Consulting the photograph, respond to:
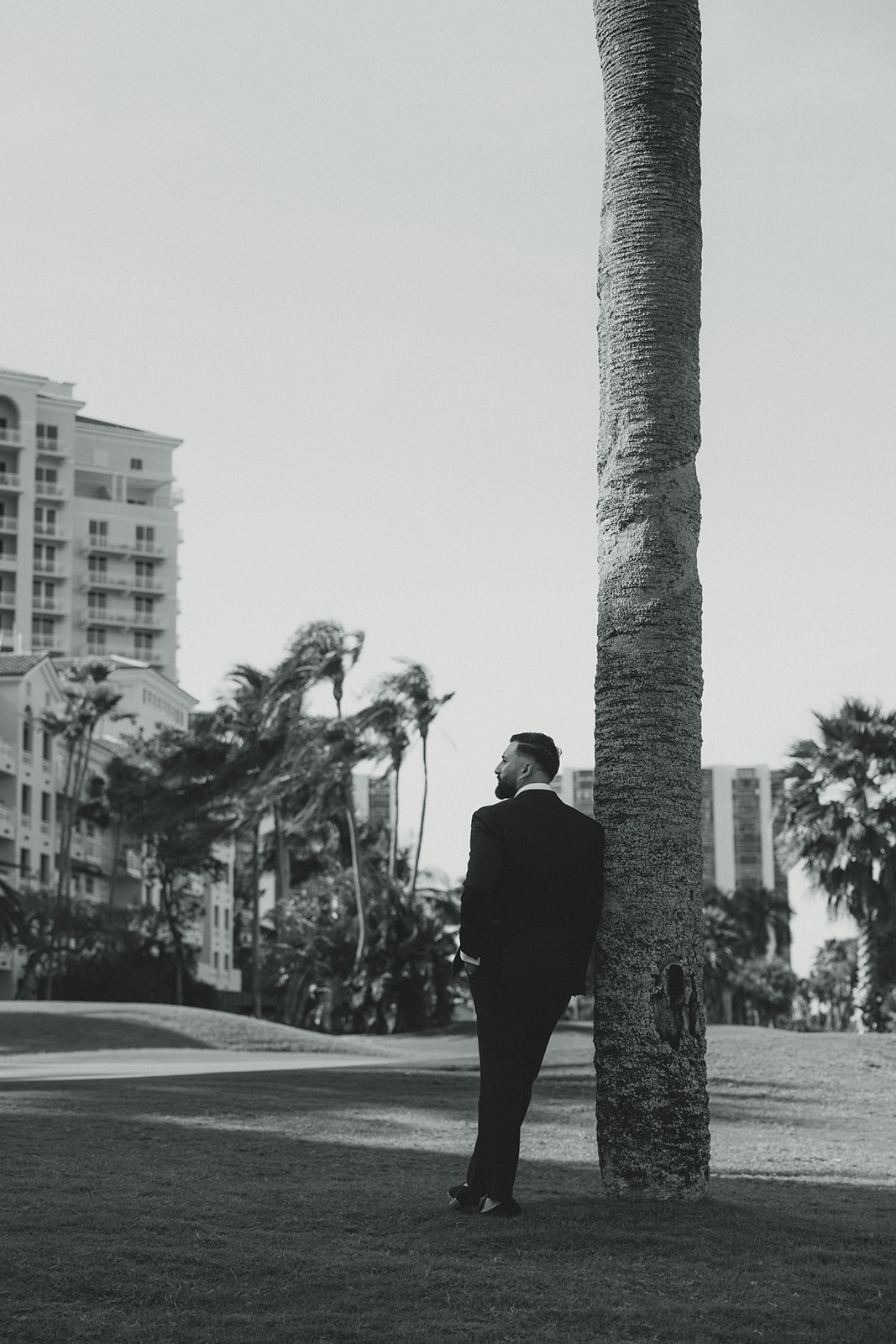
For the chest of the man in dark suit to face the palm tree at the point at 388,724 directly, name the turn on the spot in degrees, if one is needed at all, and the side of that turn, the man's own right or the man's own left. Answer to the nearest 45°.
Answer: approximately 45° to the man's own right

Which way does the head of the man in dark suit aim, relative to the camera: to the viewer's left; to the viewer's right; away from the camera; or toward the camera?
to the viewer's left

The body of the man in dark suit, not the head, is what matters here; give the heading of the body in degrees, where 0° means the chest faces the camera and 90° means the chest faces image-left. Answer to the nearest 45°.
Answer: approximately 135°

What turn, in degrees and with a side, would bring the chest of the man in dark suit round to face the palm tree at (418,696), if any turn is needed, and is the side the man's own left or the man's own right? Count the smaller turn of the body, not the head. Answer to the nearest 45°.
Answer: approximately 45° to the man's own right

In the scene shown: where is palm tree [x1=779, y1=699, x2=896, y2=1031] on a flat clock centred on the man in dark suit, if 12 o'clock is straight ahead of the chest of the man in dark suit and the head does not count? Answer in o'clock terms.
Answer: The palm tree is roughly at 2 o'clock from the man in dark suit.
